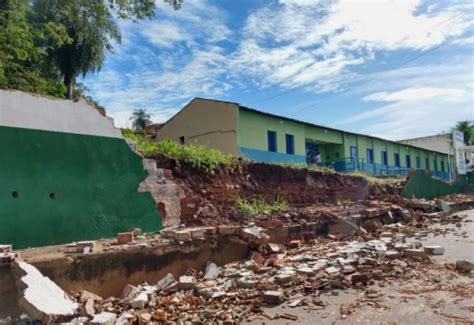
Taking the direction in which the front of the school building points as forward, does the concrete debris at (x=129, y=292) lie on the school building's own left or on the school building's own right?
on the school building's own right

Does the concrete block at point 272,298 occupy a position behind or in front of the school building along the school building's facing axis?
in front

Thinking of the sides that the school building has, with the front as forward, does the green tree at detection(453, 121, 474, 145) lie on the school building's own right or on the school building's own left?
on the school building's own left

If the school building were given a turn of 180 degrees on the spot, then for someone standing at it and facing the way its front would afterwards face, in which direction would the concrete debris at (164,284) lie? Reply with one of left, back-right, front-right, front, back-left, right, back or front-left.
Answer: back-left

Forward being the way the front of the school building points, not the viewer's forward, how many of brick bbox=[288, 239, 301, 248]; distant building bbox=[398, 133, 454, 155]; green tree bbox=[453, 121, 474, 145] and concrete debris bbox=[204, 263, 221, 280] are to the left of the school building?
2

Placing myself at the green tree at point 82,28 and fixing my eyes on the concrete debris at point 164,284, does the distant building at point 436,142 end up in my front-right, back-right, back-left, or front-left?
back-left

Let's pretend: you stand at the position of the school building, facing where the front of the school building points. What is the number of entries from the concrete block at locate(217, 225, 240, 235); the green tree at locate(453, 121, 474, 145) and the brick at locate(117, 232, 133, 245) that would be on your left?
1

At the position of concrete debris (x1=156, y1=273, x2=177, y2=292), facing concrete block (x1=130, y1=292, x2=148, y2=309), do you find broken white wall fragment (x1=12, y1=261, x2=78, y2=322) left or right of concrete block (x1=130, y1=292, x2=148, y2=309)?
right

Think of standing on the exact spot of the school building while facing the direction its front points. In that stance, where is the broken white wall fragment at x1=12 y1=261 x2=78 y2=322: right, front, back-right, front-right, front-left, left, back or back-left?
front-right

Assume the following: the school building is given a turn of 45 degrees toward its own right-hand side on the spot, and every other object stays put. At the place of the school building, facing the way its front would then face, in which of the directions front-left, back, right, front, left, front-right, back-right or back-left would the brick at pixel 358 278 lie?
front

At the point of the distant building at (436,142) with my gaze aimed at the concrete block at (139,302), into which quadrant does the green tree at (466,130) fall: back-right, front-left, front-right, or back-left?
back-left

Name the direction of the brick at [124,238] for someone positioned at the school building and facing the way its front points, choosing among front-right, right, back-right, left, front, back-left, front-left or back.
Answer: front-right

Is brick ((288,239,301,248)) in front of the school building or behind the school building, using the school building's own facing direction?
in front

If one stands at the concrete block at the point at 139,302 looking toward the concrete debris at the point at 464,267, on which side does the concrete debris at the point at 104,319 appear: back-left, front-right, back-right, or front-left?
back-right

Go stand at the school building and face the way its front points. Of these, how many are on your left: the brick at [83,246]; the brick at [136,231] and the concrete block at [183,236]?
0

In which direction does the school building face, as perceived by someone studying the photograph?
facing the viewer and to the right of the viewer
